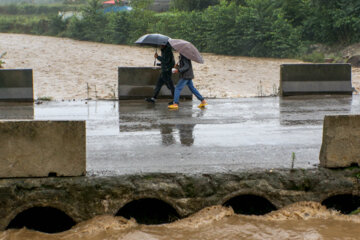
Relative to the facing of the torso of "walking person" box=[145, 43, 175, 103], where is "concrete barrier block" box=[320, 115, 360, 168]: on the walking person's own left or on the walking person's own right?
on the walking person's own left

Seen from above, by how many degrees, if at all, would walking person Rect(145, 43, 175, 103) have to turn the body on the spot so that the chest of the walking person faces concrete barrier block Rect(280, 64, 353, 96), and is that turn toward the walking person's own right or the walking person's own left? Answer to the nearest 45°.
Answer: approximately 135° to the walking person's own right

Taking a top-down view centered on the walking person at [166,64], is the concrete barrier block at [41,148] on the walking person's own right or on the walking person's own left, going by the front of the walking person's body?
on the walking person's own left

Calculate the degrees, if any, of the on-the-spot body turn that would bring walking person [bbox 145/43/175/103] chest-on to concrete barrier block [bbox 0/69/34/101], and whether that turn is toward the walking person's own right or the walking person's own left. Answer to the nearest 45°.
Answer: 0° — they already face it

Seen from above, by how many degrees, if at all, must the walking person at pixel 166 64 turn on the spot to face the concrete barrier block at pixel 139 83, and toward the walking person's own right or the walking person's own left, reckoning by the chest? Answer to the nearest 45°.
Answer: approximately 45° to the walking person's own right

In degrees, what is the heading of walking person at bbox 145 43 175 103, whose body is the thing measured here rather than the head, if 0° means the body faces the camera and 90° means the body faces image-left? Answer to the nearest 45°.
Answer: approximately 90°

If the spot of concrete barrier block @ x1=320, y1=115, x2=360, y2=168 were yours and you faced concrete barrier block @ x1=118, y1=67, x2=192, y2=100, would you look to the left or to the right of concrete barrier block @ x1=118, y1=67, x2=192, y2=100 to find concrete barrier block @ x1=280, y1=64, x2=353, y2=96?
right
